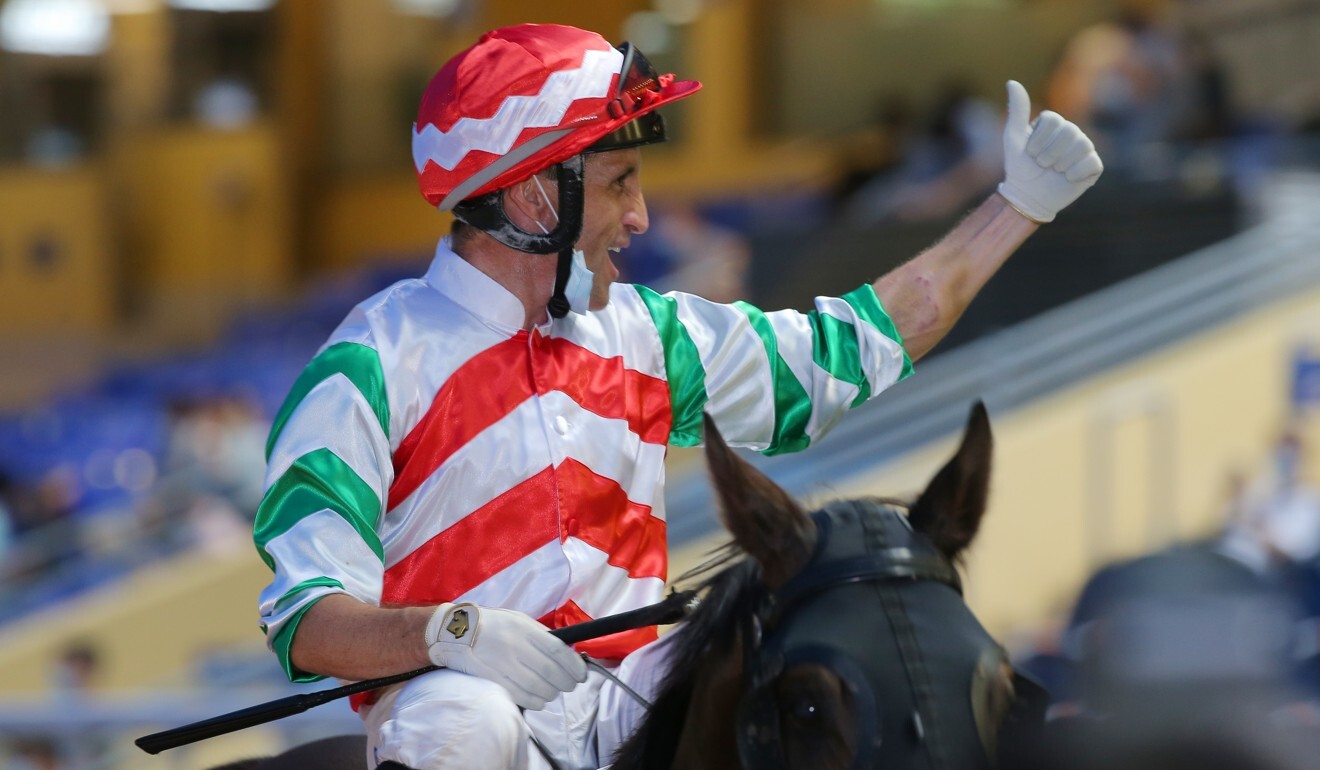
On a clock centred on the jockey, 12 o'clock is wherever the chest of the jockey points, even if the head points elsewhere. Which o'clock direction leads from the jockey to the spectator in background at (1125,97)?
The spectator in background is roughly at 8 o'clock from the jockey.

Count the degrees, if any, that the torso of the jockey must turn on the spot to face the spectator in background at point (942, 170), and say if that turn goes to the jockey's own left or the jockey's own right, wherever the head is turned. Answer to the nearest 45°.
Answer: approximately 135° to the jockey's own left
